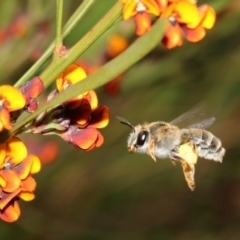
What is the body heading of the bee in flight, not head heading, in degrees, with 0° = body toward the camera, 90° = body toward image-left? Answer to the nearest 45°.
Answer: approximately 90°
